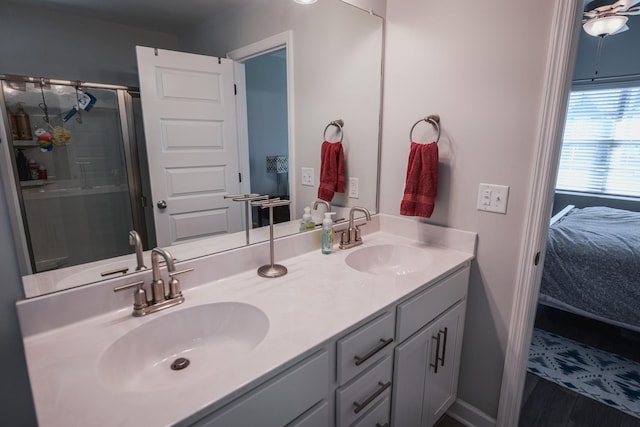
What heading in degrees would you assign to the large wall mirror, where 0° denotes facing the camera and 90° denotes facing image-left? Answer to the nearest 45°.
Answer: approximately 315°

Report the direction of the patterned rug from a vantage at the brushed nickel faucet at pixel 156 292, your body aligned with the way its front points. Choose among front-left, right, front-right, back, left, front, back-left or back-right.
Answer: front-left

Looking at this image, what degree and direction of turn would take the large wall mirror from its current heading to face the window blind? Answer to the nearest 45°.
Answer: approximately 45° to its left

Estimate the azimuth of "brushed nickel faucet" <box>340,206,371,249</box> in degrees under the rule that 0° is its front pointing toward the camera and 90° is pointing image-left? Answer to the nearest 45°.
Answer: approximately 315°

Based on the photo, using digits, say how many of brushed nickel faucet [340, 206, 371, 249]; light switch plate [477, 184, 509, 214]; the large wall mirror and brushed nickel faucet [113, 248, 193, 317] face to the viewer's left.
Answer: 0

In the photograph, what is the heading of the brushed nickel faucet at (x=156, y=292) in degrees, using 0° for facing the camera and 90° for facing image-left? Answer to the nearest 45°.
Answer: approximately 315°

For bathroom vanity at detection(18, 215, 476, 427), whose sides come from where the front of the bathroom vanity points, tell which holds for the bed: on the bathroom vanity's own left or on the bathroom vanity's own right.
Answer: on the bathroom vanity's own left

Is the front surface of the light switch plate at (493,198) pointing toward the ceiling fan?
no

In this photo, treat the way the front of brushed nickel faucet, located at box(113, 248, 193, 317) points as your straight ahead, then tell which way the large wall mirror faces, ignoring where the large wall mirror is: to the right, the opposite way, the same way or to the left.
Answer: the same way

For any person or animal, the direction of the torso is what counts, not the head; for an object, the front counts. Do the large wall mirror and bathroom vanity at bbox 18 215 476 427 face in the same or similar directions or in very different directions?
same or similar directions

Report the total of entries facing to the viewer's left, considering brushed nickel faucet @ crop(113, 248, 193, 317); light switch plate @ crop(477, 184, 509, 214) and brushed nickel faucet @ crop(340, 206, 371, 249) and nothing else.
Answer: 0

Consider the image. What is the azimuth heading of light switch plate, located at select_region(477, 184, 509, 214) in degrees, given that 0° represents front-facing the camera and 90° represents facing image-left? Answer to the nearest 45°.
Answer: approximately 0°

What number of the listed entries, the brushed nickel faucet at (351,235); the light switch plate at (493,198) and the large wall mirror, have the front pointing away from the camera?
0
